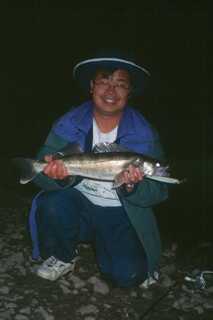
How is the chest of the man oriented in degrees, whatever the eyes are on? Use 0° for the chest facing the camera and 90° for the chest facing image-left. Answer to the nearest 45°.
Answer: approximately 0°
